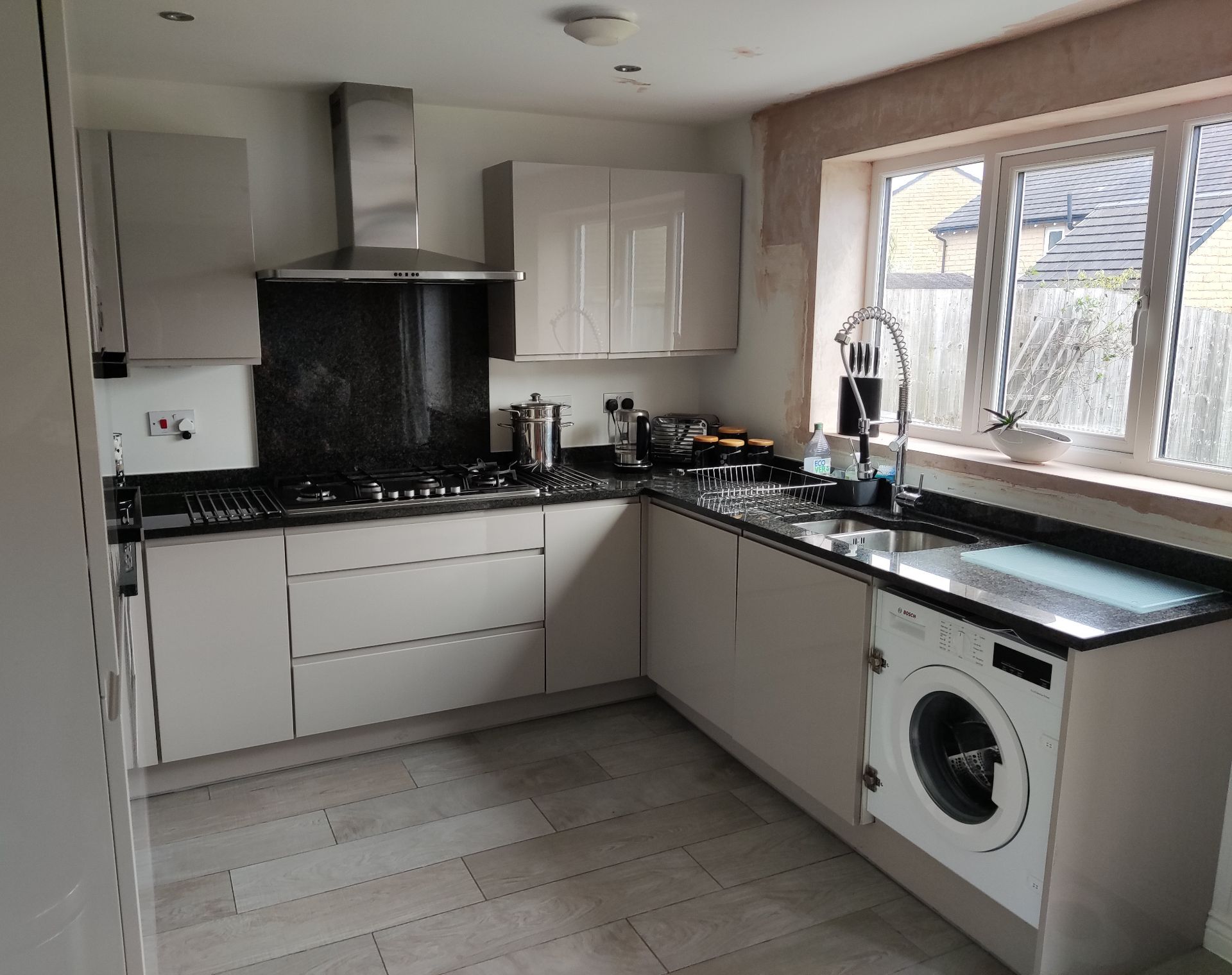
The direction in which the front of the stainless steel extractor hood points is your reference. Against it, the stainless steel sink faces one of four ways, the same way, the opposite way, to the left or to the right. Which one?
to the right

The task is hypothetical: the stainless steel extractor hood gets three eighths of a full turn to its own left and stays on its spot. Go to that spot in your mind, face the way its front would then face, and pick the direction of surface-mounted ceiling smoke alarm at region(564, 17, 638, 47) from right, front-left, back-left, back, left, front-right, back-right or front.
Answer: right

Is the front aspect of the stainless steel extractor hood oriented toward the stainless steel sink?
no

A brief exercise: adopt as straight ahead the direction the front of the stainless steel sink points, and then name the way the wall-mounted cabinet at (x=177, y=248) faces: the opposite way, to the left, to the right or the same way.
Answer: to the left

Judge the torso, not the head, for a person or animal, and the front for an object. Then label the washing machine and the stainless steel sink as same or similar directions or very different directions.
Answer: same or similar directions

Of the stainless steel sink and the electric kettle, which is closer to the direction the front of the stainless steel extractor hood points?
the stainless steel sink

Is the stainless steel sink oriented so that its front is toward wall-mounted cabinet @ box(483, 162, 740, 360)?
no

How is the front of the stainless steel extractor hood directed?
toward the camera

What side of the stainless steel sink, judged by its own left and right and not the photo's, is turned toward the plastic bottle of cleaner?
right

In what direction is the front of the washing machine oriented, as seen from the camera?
facing the viewer and to the left of the viewer

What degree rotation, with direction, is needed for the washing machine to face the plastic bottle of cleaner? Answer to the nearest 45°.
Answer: approximately 90° to its right

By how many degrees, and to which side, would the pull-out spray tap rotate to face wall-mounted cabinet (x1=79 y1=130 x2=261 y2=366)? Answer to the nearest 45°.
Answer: approximately 45° to its right

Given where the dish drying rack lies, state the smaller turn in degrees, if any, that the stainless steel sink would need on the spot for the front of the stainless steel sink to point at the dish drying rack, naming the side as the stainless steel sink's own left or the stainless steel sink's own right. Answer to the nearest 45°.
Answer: approximately 90° to the stainless steel sink's own right

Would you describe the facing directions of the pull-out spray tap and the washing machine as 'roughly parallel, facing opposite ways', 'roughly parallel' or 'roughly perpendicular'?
roughly parallel

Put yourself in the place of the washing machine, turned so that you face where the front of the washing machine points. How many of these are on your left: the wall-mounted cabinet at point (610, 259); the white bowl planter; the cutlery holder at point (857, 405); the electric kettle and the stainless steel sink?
0

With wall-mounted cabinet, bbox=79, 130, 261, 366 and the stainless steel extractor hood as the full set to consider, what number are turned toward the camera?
2

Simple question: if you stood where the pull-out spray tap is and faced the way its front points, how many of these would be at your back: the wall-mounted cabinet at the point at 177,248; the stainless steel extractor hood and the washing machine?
0
